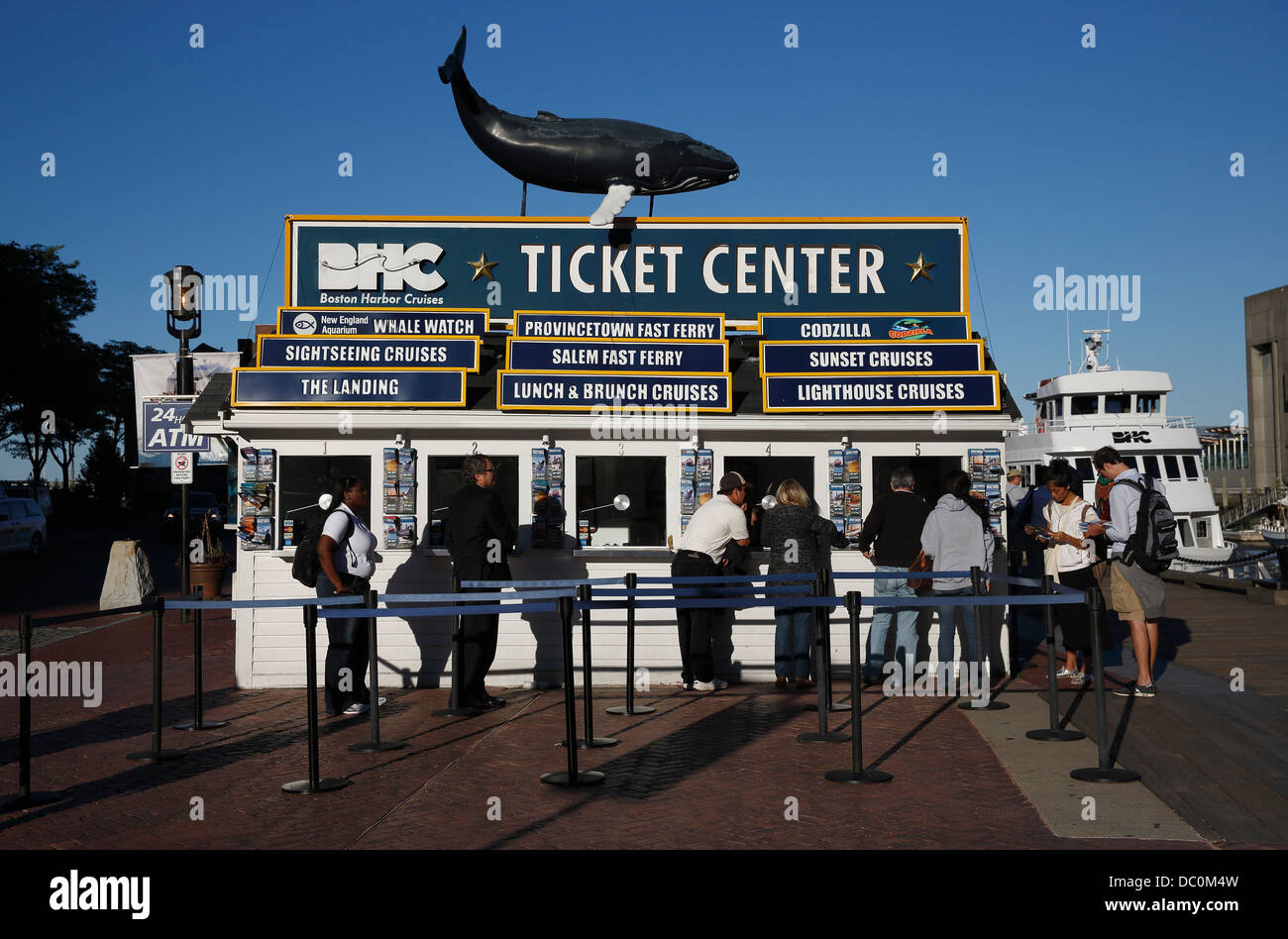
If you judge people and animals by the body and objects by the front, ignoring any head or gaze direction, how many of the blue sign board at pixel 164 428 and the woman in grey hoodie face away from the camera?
1

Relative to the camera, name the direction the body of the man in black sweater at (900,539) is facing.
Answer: away from the camera

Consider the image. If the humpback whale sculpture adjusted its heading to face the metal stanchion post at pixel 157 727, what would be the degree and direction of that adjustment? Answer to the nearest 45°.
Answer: approximately 135° to its right

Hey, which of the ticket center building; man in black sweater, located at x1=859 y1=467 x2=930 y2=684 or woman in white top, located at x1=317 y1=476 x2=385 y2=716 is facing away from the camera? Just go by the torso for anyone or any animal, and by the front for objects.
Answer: the man in black sweater

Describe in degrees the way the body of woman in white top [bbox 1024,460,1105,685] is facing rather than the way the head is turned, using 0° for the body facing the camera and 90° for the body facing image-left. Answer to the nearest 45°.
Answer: approximately 45°

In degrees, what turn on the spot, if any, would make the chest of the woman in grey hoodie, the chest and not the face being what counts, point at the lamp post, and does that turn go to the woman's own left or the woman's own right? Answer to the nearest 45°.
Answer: approximately 45° to the woman's own left

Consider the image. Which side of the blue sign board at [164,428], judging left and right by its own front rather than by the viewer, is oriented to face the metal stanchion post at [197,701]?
front

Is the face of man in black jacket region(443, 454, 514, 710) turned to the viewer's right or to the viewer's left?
to the viewer's right

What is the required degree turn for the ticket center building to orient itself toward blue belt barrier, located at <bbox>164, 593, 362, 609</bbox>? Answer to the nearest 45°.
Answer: approximately 45° to its right

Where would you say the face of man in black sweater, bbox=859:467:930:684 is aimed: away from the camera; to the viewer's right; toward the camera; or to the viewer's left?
away from the camera

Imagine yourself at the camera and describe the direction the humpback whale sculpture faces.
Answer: facing to the right of the viewer

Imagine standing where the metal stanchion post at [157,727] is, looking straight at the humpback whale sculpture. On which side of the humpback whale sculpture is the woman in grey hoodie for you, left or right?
right

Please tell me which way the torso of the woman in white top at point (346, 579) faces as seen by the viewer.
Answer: to the viewer's right
